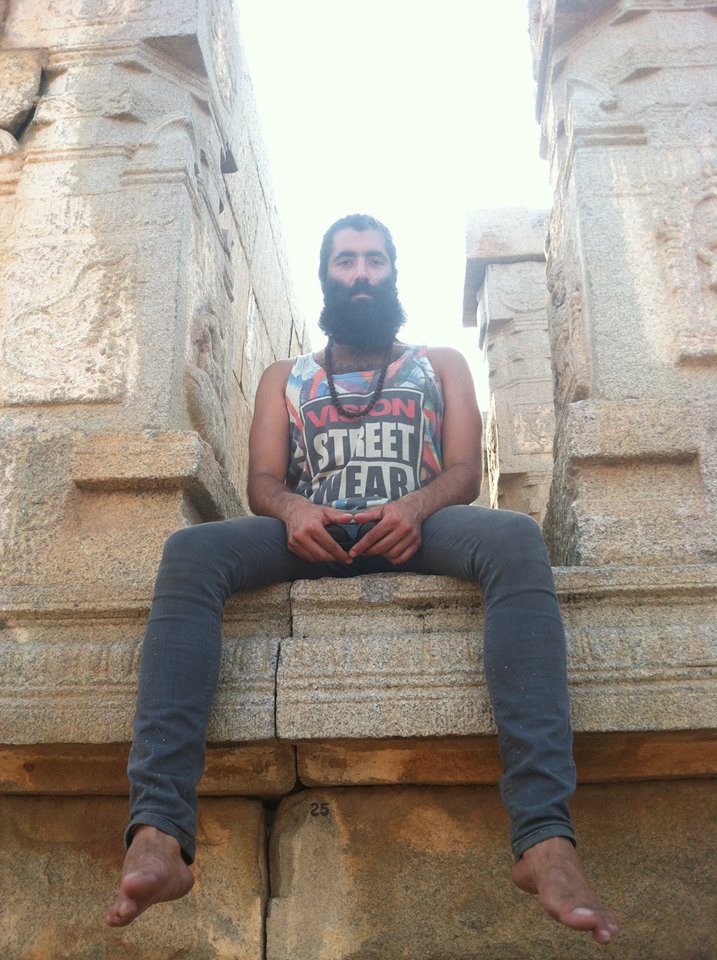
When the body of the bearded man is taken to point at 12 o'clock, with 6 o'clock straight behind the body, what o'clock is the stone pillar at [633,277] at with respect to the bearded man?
The stone pillar is roughly at 8 o'clock from the bearded man.

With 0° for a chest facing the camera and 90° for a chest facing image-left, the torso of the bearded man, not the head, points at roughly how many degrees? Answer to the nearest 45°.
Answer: approximately 0°

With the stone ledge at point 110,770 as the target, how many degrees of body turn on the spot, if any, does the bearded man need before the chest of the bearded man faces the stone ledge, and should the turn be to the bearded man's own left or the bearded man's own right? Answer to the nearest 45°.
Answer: approximately 90° to the bearded man's own right

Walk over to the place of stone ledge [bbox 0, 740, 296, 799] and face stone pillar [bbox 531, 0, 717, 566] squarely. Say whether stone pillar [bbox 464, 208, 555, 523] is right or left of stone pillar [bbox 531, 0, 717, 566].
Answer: left
